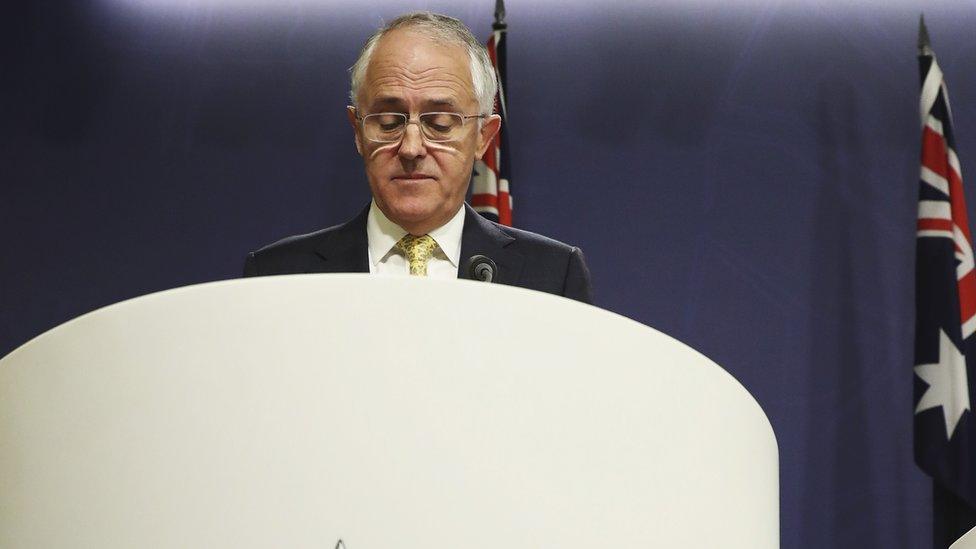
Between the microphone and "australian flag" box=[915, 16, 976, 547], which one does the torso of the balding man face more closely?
the microphone

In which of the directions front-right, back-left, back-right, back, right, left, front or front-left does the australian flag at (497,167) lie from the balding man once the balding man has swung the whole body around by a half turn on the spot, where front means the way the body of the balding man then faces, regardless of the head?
front

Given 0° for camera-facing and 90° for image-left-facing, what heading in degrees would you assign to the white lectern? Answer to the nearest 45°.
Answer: approximately 0°

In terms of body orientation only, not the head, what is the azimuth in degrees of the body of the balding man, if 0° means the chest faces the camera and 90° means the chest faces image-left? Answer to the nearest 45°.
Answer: approximately 0°

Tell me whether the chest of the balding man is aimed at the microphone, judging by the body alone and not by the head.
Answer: yes

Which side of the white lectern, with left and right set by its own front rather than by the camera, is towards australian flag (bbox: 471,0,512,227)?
back

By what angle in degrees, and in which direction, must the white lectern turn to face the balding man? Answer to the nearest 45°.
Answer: approximately 180°

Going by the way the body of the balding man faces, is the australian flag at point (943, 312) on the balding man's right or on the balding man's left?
on the balding man's left

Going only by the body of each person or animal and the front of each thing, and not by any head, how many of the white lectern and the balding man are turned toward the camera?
2

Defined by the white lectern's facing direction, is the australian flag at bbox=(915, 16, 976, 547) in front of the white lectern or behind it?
behind

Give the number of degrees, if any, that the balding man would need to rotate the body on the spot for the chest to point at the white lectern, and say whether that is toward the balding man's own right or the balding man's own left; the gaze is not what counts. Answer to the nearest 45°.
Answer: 0° — they already face it
